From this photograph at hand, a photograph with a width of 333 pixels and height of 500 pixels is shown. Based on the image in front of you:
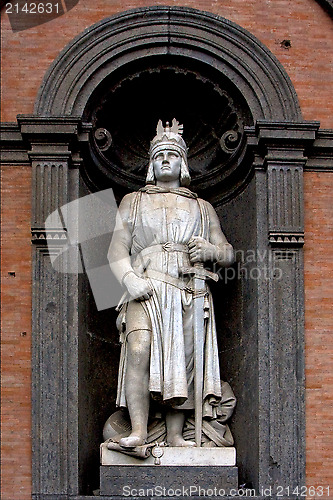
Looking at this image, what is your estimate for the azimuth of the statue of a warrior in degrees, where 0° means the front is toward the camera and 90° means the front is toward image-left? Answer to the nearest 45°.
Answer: approximately 0°
